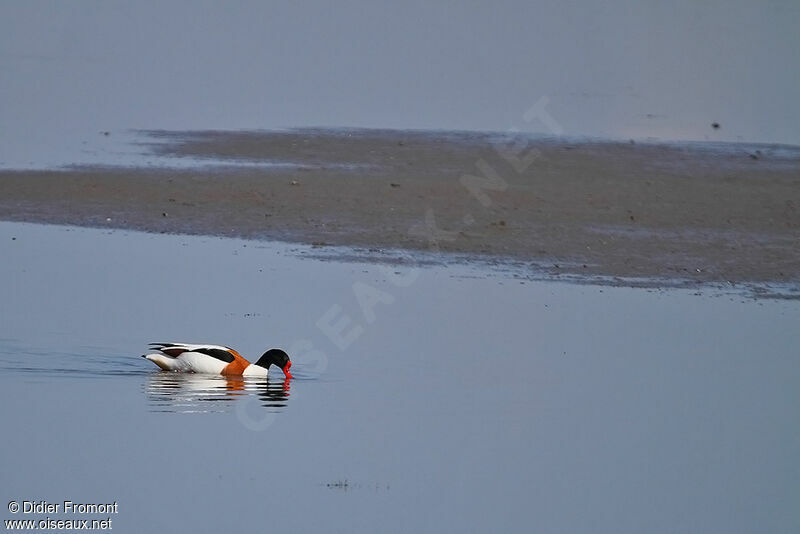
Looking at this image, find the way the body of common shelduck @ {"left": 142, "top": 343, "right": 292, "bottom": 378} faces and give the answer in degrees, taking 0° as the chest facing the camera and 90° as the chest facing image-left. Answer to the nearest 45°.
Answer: approximately 270°
